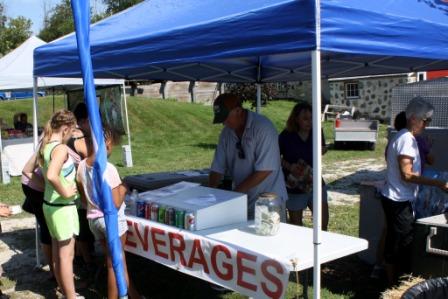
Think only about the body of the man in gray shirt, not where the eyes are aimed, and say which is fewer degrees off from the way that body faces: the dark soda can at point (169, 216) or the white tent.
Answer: the dark soda can

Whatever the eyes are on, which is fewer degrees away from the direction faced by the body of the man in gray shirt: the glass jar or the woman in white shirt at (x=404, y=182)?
the glass jar

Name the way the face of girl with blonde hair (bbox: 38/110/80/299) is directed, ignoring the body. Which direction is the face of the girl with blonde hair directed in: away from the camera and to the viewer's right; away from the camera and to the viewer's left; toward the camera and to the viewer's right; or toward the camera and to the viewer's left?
away from the camera and to the viewer's right

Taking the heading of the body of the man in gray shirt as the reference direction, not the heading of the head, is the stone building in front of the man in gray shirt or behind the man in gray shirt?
behind

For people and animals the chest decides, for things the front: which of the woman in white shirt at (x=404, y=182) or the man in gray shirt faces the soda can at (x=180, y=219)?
the man in gray shirt

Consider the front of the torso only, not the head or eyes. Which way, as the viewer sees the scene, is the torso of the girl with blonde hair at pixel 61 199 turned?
to the viewer's right

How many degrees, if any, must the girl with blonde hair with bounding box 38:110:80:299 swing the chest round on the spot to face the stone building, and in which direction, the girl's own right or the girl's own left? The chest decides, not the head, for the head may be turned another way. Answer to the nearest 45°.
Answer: approximately 45° to the girl's own left

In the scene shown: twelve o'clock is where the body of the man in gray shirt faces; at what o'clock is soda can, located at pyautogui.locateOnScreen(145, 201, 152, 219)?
The soda can is roughly at 1 o'clock from the man in gray shirt.

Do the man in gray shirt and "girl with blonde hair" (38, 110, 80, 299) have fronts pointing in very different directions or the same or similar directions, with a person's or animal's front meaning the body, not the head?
very different directions

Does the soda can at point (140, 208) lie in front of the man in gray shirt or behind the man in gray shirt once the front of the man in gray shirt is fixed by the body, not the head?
in front

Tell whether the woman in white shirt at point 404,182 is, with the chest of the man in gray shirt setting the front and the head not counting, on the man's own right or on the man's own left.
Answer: on the man's own left
